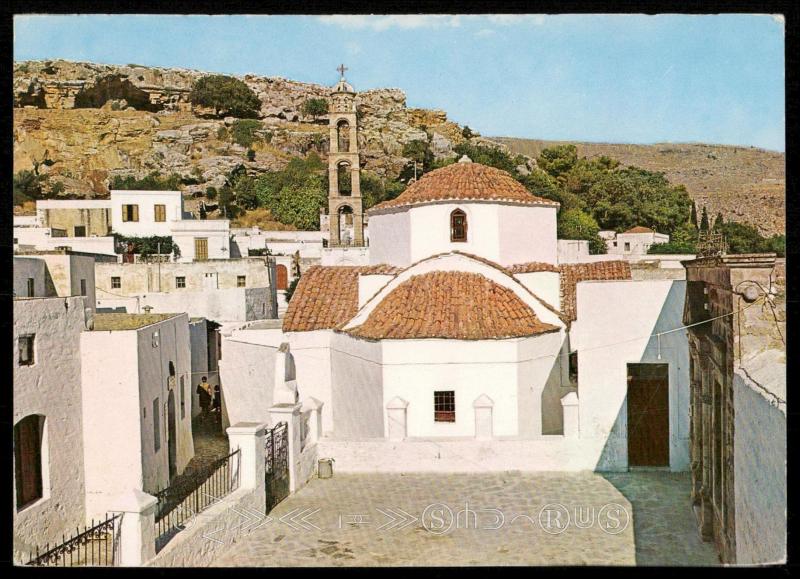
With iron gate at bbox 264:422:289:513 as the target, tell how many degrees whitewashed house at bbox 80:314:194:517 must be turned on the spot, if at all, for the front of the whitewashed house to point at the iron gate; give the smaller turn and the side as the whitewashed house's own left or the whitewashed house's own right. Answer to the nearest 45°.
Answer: approximately 45° to the whitewashed house's own right

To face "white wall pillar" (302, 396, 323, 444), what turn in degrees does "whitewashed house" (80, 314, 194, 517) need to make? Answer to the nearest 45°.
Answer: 0° — it already faces it

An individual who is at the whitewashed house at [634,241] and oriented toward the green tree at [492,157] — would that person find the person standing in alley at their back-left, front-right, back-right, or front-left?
back-left

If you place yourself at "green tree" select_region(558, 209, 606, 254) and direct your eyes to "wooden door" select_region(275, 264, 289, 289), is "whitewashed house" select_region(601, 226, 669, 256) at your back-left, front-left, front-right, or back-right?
back-left

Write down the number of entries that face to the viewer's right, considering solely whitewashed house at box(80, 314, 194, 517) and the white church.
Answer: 1

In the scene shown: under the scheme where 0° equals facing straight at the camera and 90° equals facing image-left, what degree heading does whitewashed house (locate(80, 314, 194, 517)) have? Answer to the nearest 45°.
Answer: approximately 270°

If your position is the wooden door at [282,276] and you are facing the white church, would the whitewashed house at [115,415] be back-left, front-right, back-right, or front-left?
front-right

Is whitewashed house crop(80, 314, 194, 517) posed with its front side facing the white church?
yes

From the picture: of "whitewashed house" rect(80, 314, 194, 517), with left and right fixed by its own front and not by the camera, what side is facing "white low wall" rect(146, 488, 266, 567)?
right

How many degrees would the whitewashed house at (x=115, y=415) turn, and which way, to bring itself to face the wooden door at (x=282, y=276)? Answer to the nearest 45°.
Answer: approximately 90° to its left
